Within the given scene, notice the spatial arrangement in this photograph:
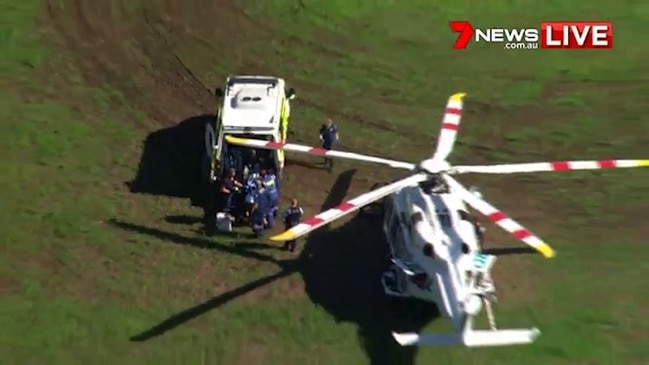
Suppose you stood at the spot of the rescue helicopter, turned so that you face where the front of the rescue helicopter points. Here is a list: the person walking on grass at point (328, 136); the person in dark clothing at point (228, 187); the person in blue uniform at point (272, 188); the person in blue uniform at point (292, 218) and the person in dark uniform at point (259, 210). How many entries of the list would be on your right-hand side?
0

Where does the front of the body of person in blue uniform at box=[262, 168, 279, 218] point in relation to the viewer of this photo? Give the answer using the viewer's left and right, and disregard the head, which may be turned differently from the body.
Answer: facing to the left of the viewer

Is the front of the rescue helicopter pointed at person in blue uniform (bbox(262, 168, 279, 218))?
no

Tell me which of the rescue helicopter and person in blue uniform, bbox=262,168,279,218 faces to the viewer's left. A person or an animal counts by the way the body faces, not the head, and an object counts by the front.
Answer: the person in blue uniform

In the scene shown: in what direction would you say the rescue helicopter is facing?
away from the camera

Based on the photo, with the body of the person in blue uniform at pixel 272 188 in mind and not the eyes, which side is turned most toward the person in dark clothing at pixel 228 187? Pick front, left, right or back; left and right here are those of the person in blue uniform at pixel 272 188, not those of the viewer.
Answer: front

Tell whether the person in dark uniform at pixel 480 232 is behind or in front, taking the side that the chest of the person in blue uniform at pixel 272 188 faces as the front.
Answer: behind

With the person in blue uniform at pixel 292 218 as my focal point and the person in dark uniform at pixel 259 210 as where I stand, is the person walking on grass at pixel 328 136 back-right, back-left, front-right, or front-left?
front-left

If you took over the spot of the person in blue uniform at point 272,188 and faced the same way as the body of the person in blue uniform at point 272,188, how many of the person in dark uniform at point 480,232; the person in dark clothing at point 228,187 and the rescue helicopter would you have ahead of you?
1
